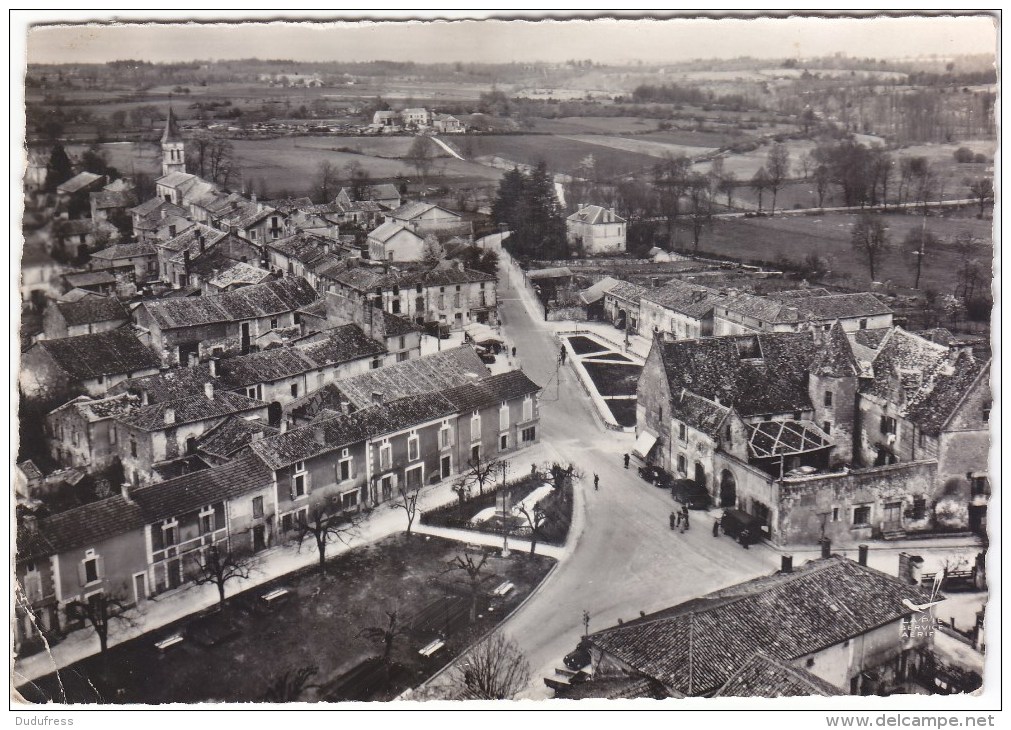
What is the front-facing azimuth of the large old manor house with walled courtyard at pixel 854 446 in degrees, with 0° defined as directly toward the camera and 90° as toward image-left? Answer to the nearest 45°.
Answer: approximately 45°

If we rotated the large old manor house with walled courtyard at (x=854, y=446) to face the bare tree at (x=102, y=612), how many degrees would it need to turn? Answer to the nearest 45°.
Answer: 0° — it already faces it

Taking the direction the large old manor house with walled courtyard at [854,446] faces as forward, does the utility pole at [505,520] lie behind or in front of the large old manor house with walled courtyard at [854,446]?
in front

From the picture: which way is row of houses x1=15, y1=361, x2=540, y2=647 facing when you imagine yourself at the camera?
facing the viewer and to the right of the viewer

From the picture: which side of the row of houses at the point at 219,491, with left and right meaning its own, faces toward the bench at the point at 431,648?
front

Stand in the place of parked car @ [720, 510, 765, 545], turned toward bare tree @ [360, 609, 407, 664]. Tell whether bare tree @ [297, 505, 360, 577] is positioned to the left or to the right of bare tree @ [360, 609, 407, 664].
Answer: right

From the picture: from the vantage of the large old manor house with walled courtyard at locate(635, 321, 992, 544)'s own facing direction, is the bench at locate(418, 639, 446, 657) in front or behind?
in front

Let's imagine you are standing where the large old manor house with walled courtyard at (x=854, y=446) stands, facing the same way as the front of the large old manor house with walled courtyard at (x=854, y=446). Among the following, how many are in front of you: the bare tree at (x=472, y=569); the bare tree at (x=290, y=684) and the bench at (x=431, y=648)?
3

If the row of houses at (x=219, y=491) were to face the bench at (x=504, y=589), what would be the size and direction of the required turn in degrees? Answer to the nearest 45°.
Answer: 0° — it already faces it

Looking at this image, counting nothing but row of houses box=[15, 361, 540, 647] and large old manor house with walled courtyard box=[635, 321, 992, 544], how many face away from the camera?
0

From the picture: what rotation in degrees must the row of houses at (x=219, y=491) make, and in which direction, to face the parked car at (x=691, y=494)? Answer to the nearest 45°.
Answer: approximately 45° to its left

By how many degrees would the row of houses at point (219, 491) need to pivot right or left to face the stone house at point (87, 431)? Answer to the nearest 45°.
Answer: approximately 180°

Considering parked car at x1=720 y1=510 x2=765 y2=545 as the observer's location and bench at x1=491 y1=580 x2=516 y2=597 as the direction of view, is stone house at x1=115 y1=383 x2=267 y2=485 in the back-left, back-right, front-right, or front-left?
front-right
